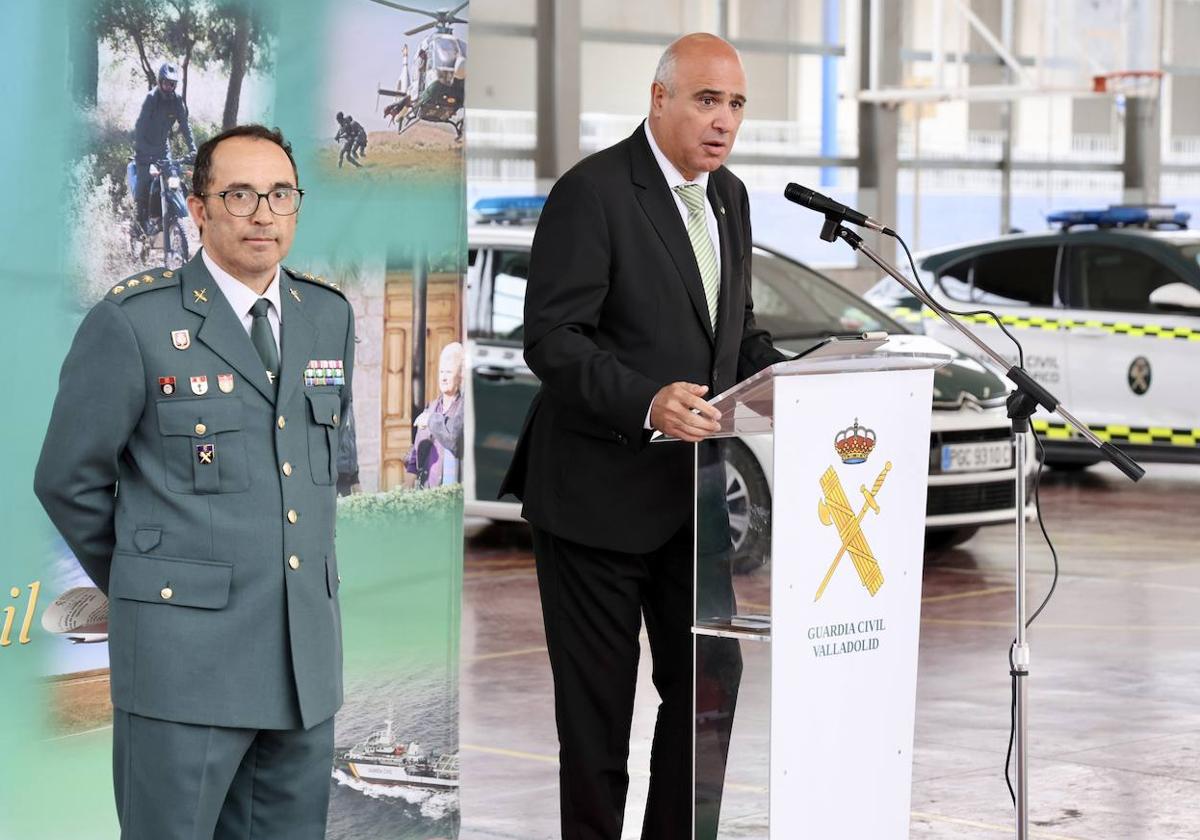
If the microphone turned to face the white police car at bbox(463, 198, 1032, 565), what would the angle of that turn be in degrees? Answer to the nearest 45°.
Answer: approximately 90° to its right

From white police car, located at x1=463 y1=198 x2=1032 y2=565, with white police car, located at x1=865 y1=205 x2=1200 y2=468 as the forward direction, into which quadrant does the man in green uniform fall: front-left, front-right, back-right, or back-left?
back-right

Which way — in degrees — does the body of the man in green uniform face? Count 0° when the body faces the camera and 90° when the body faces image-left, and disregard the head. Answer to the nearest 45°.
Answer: approximately 315°

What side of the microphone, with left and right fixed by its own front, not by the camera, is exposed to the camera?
left

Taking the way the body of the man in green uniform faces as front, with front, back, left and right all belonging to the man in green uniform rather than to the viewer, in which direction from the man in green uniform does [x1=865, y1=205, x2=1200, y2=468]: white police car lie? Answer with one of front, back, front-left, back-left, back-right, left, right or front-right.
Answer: left

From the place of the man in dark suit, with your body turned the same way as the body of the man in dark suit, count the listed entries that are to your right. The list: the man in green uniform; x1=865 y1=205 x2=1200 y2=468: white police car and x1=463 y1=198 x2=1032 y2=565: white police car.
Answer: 1

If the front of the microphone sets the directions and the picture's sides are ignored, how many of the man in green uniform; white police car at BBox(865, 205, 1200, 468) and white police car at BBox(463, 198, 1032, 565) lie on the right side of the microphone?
2

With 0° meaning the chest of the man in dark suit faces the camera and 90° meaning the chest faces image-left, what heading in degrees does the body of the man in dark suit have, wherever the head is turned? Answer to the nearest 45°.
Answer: approximately 315°

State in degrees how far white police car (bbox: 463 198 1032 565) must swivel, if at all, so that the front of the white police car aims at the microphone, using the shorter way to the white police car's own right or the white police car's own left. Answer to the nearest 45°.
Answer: approximately 45° to the white police car's own right

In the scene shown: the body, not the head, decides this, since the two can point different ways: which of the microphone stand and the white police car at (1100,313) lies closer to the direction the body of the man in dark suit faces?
the microphone stand

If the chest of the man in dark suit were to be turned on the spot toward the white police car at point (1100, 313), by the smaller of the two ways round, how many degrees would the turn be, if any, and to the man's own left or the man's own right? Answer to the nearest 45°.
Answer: approximately 135° to the man's own left

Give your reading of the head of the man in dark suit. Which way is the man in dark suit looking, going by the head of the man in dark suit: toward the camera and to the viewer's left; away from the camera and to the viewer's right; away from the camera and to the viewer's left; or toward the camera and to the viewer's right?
toward the camera and to the viewer's right

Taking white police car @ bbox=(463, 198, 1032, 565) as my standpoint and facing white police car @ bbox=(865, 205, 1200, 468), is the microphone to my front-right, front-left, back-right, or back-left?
back-right
